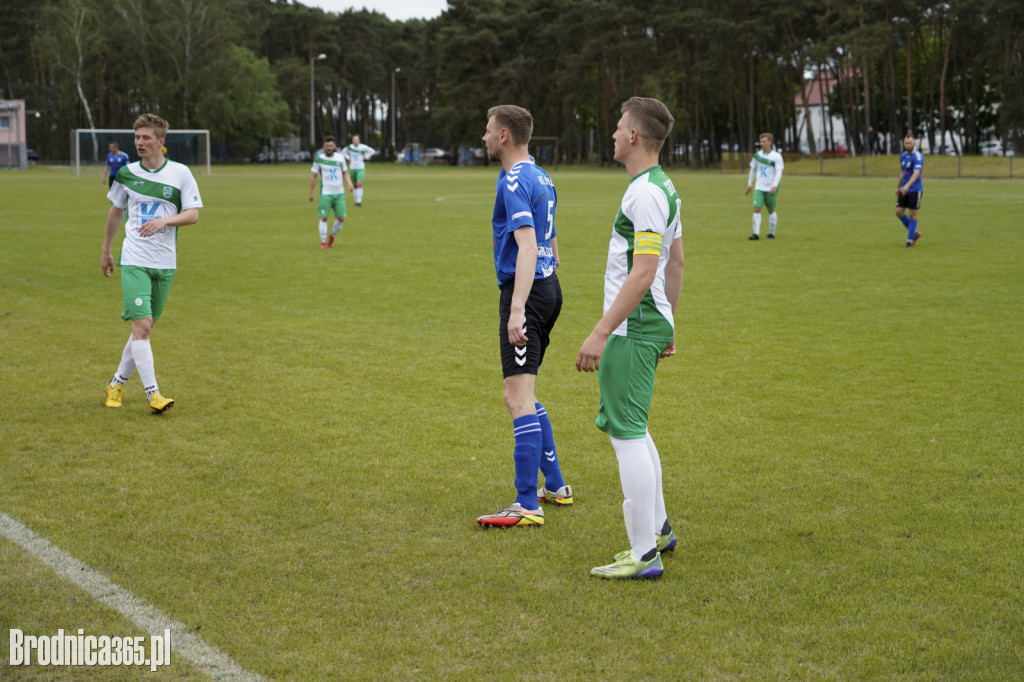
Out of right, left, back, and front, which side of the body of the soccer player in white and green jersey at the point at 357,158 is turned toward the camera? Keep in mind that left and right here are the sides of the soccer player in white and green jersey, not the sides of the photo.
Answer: front

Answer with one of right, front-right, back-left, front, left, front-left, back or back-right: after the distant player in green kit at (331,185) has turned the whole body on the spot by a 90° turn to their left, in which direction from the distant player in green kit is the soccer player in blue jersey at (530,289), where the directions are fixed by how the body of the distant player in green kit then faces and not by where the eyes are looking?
right

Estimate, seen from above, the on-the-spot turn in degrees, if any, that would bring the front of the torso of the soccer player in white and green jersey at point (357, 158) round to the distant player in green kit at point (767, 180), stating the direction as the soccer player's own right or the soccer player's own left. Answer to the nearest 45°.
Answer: approximately 45° to the soccer player's own left

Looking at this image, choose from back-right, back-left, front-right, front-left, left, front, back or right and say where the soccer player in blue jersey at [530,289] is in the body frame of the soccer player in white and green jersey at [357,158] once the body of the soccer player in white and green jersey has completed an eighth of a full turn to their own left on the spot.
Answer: front-right

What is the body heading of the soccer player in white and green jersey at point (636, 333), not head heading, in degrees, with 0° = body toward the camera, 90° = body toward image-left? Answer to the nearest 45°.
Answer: approximately 90°

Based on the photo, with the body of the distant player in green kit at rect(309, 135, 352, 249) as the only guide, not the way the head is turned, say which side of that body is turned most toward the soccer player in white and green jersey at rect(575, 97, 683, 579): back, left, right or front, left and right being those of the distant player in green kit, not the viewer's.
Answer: front

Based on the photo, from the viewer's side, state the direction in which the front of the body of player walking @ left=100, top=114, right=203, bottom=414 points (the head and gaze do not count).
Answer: toward the camera

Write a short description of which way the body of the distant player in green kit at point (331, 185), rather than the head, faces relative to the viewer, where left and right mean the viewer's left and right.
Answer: facing the viewer

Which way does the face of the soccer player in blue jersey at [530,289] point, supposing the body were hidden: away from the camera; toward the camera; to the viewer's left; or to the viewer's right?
to the viewer's left

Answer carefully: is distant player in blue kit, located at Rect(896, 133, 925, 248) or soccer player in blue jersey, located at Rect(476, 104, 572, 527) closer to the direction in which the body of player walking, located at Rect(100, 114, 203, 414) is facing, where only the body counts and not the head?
the soccer player in blue jersey
